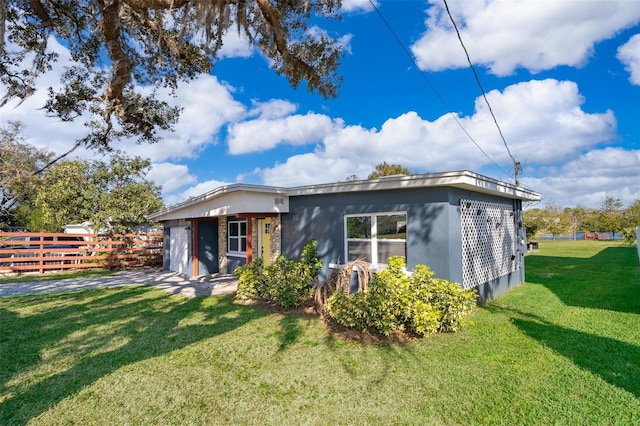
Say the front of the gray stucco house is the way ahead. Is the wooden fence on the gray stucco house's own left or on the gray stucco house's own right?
on the gray stucco house's own right

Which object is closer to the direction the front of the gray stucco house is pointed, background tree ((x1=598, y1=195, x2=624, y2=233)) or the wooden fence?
the wooden fence

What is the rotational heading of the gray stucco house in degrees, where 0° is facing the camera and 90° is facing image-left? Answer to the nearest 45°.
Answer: approximately 45°

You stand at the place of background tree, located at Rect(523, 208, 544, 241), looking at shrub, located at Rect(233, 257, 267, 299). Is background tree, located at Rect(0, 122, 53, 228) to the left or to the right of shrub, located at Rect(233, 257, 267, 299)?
right

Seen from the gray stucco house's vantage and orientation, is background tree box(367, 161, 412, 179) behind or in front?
behind

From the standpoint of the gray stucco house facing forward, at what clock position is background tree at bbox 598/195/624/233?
The background tree is roughly at 6 o'clock from the gray stucco house.

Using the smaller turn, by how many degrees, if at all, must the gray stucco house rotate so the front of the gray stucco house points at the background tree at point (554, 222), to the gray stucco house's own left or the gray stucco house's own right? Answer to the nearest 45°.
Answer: approximately 180°

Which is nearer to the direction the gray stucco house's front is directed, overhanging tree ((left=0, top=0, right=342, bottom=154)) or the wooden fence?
the overhanging tree
